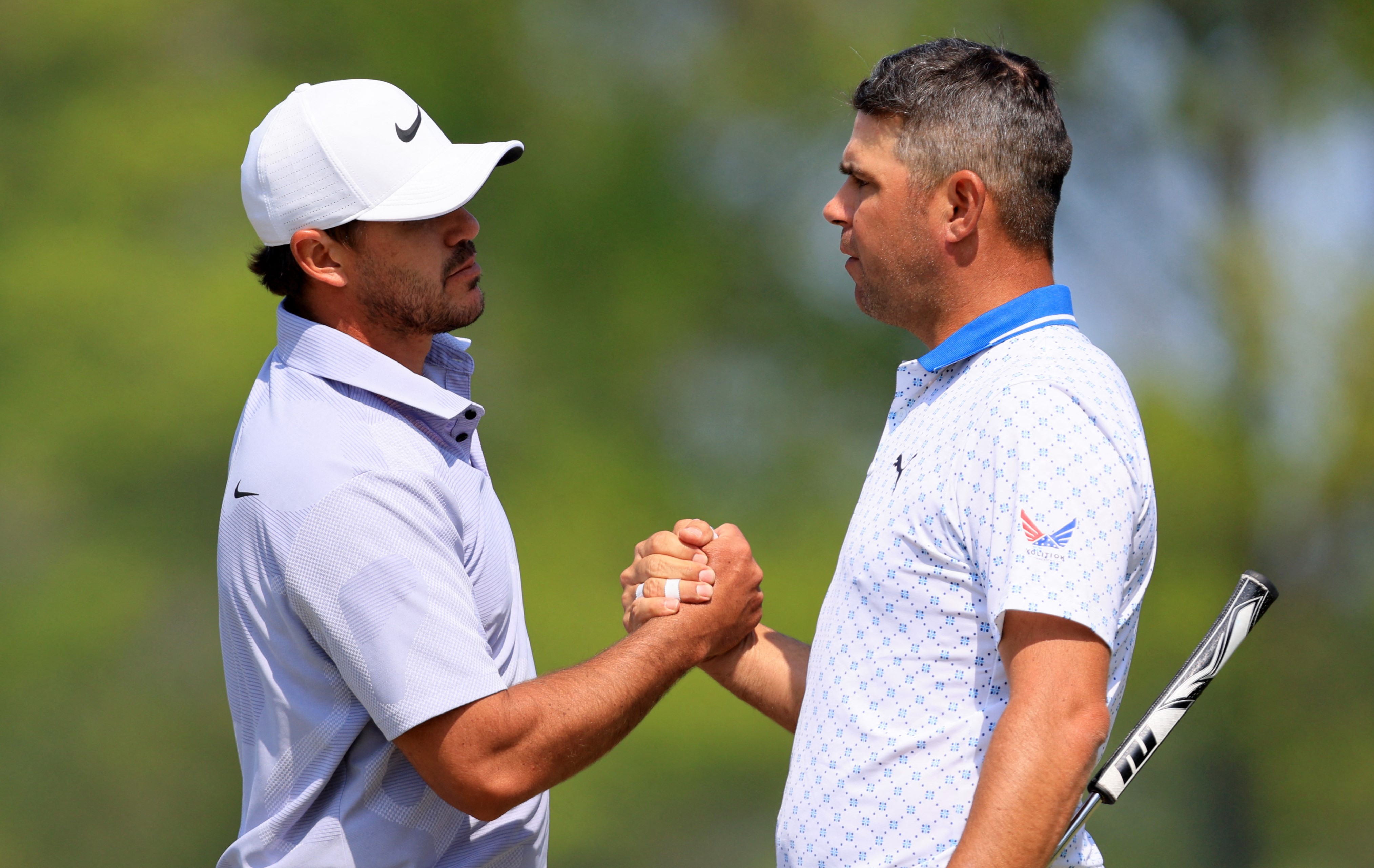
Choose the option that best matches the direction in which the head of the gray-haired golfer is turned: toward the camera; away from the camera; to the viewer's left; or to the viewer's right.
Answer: to the viewer's left

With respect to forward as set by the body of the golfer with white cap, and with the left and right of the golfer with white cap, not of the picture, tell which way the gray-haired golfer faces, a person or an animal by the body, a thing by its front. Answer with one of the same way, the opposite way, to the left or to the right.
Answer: the opposite way

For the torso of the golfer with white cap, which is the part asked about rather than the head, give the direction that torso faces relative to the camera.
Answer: to the viewer's right

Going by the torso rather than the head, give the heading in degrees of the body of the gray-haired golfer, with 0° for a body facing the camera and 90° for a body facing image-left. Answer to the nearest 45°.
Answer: approximately 90°

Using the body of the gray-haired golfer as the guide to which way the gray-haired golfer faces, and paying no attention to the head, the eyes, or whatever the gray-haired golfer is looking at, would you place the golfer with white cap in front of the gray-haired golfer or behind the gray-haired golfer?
in front

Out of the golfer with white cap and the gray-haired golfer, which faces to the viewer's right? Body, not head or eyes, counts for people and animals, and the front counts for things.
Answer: the golfer with white cap

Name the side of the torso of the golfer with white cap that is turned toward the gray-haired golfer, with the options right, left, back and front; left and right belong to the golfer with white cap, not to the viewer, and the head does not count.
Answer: front

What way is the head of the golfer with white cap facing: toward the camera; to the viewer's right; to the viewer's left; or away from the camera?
to the viewer's right

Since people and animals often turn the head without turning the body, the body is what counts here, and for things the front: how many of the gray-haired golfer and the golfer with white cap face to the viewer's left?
1
